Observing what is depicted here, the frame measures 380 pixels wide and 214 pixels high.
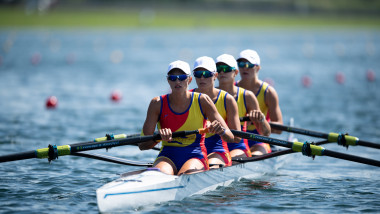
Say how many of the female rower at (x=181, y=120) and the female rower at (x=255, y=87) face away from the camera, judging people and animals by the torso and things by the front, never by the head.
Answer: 0

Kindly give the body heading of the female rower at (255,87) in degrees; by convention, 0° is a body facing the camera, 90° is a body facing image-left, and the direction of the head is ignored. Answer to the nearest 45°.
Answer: approximately 45°

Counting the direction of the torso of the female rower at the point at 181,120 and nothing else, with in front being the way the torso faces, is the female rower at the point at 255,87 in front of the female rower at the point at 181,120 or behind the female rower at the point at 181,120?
behind

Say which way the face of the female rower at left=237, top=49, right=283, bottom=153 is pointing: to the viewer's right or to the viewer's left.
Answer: to the viewer's left

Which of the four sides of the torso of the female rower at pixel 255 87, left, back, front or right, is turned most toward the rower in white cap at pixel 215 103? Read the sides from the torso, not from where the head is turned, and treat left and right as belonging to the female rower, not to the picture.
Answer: front

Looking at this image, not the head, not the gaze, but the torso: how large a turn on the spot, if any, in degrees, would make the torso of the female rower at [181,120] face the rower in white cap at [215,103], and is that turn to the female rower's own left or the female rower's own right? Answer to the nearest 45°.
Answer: approximately 135° to the female rower's own left

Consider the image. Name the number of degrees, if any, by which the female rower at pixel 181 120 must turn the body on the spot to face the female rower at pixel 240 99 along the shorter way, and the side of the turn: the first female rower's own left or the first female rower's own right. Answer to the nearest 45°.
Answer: approximately 135° to the first female rower's own left
